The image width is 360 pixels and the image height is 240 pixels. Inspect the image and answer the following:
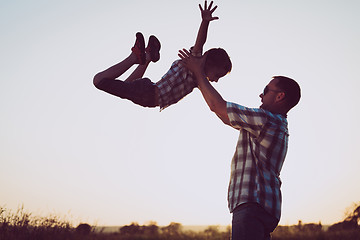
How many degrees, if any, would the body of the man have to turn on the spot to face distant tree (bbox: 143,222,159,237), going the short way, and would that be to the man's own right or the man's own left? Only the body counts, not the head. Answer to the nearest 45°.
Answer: approximately 90° to the man's own right

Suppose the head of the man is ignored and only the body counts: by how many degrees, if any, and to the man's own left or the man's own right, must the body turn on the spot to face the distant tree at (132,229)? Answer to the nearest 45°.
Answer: approximately 90° to the man's own right

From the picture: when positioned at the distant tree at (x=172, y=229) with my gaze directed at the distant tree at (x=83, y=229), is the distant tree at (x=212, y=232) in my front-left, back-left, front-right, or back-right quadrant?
back-left

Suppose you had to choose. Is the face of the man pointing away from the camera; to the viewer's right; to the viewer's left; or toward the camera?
to the viewer's left

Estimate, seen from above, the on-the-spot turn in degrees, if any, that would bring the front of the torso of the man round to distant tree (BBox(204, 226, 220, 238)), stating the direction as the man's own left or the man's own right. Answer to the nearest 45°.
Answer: approximately 90° to the man's own right

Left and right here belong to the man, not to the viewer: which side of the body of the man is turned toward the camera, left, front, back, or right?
left

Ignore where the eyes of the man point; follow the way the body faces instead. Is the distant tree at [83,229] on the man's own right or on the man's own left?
on the man's own right

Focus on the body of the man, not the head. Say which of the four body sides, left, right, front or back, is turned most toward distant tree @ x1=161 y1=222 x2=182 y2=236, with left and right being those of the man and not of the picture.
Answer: right
